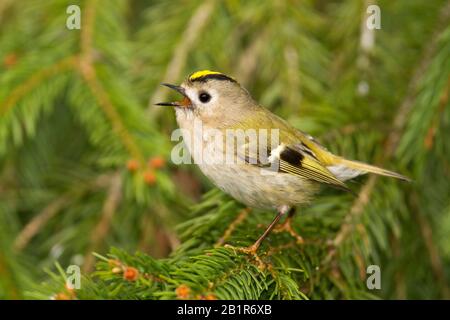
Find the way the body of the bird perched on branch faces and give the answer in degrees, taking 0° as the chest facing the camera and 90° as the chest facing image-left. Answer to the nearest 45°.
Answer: approximately 90°
